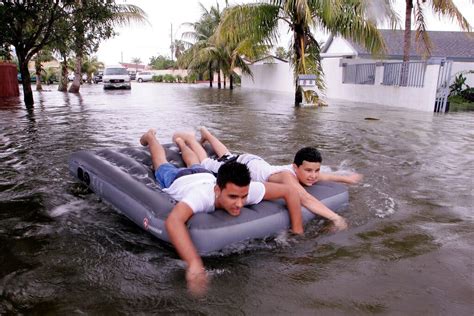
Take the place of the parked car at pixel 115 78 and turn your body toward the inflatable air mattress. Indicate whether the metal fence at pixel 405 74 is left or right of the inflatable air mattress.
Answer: left

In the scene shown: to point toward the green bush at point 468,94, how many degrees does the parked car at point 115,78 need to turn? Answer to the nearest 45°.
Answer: approximately 45° to its left

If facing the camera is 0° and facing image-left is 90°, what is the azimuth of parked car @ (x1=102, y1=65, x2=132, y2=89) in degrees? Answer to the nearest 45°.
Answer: approximately 0°

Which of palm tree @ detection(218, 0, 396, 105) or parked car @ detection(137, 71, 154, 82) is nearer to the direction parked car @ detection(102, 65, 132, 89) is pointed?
the palm tree

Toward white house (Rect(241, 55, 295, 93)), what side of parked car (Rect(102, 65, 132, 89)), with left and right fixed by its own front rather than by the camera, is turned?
left
